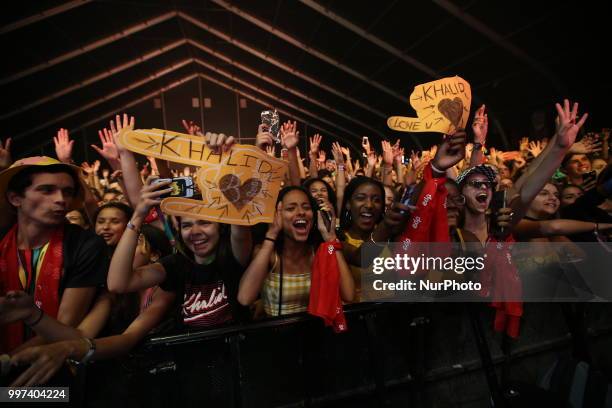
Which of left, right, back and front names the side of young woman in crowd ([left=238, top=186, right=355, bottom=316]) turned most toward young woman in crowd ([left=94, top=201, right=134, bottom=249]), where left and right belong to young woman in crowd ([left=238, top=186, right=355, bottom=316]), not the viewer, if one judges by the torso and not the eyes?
right

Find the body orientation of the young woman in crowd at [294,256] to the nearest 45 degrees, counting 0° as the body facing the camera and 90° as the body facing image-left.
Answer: approximately 0°

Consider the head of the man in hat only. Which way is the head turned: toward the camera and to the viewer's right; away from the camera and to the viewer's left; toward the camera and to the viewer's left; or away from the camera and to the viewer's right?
toward the camera and to the viewer's right

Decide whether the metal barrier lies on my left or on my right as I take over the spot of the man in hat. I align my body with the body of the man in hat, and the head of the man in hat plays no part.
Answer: on my left

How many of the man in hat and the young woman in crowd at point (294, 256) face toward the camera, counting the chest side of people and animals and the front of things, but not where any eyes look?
2

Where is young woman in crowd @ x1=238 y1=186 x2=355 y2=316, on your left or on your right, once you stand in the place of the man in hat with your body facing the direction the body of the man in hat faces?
on your left
